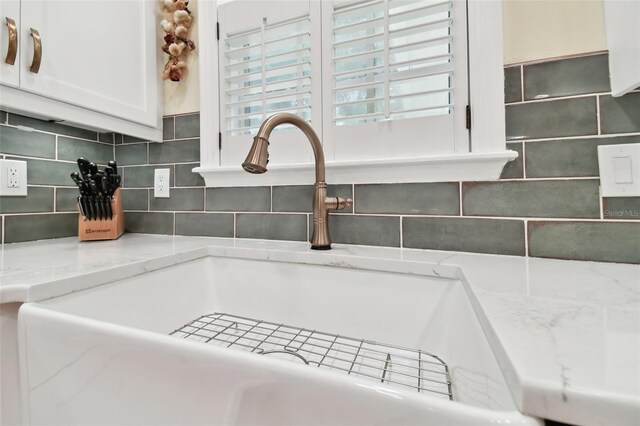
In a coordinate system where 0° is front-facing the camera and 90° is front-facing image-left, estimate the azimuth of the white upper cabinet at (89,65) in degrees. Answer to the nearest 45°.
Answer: approximately 315°

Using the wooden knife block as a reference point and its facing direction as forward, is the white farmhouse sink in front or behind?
in front

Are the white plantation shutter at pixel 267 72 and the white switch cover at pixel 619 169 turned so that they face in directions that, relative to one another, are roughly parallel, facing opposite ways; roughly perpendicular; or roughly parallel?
roughly parallel

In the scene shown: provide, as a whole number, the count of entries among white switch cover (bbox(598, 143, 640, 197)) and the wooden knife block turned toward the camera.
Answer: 2

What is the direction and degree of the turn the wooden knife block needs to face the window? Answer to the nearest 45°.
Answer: approximately 45° to its left

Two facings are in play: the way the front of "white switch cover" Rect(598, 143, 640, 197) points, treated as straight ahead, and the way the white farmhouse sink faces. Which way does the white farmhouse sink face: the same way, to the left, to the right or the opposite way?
the same way

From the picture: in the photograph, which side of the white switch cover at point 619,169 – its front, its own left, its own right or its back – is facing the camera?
front

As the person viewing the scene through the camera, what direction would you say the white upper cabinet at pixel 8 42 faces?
facing the viewer and to the right of the viewer

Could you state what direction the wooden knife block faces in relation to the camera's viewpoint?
facing the viewer

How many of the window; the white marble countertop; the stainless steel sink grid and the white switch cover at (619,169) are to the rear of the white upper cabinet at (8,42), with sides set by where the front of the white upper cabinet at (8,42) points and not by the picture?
0
